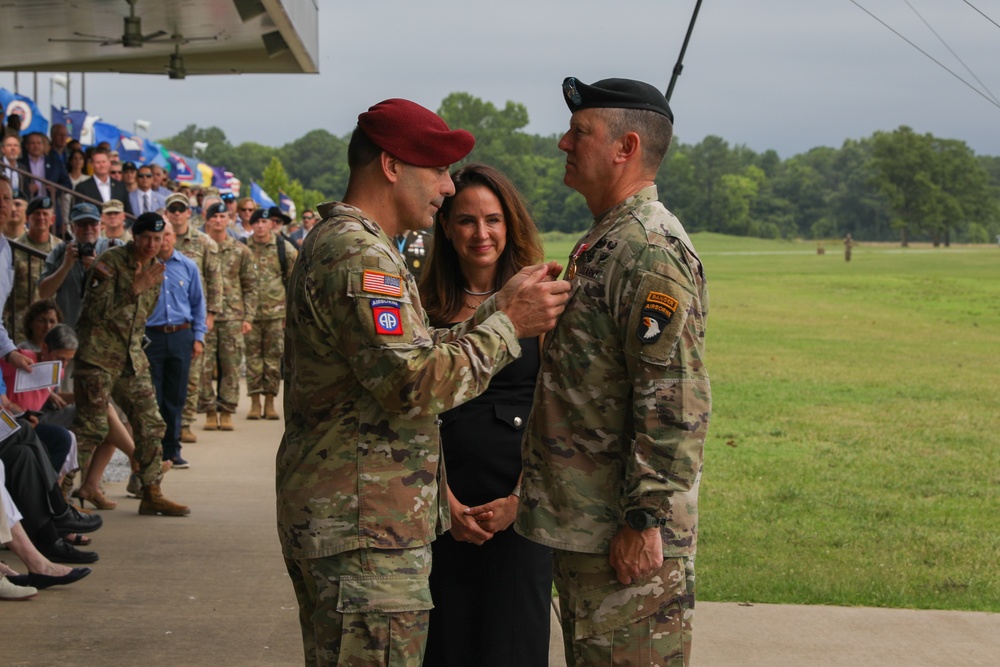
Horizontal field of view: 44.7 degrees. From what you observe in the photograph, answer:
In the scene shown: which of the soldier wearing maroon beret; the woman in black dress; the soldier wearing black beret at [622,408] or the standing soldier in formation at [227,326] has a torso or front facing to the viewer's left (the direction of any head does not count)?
the soldier wearing black beret

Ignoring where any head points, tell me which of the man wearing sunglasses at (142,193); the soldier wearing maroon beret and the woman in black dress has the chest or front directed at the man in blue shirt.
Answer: the man wearing sunglasses

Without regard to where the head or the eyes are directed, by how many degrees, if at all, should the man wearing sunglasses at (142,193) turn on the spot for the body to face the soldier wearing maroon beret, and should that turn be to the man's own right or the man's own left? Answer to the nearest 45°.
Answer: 0° — they already face them

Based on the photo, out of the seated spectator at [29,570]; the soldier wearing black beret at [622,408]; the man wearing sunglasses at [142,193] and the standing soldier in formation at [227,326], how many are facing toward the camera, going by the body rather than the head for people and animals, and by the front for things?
2

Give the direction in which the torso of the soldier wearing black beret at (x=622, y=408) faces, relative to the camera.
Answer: to the viewer's left

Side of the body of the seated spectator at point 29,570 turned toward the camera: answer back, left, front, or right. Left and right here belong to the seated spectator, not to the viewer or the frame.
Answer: right

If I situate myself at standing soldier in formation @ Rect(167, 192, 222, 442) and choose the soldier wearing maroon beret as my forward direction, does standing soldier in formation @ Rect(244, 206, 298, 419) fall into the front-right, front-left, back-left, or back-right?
back-left

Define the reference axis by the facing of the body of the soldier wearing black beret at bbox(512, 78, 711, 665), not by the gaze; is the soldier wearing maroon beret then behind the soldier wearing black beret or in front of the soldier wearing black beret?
in front
